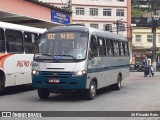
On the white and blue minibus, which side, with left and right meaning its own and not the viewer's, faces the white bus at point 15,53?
right

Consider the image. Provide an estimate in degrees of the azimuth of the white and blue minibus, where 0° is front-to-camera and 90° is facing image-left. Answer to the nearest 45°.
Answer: approximately 45°

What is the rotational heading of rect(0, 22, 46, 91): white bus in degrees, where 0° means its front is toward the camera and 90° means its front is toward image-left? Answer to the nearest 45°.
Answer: approximately 45°
